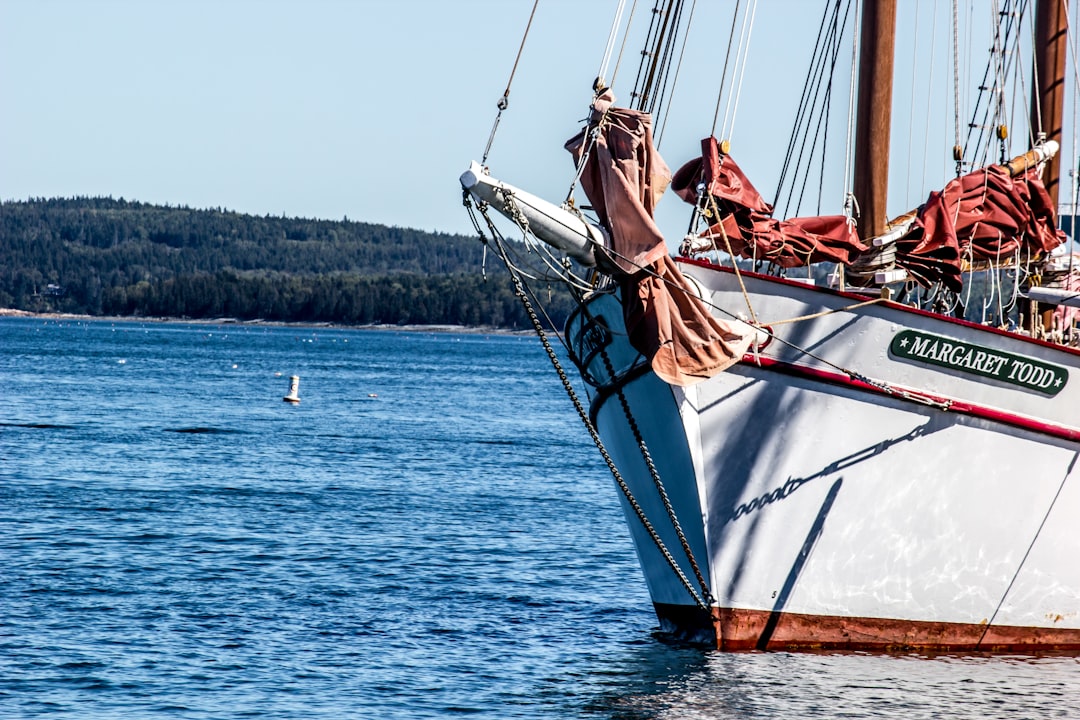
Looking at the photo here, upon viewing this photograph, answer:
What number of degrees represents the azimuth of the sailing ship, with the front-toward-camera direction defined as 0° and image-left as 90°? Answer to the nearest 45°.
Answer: approximately 45°
